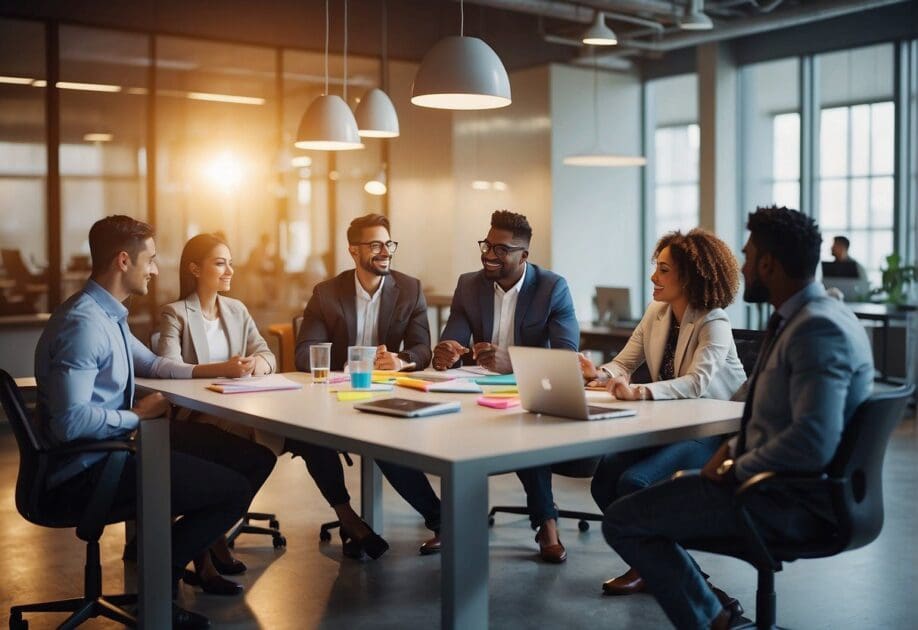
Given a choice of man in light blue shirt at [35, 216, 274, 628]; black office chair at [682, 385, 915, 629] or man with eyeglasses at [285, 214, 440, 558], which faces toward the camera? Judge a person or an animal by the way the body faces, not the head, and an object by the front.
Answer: the man with eyeglasses

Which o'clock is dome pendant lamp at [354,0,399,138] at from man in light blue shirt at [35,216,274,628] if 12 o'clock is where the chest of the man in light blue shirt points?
The dome pendant lamp is roughly at 10 o'clock from the man in light blue shirt.

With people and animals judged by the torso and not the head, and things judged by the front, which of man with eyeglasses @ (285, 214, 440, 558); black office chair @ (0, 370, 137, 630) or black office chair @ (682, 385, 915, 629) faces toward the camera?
the man with eyeglasses

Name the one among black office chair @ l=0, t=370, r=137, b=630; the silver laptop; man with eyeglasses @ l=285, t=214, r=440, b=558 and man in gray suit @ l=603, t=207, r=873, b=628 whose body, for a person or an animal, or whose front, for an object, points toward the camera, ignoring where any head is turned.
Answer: the man with eyeglasses

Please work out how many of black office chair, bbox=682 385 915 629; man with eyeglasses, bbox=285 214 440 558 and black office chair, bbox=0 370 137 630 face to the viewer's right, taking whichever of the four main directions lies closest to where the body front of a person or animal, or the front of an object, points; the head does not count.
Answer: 1

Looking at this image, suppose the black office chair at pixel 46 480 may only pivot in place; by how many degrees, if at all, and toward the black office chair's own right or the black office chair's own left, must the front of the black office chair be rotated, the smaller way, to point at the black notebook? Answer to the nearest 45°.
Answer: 0° — it already faces it

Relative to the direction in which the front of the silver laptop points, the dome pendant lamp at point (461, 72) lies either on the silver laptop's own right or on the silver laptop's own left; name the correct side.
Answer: on the silver laptop's own left

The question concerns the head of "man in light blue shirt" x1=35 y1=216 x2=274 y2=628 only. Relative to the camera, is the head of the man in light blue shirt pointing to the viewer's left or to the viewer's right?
to the viewer's right

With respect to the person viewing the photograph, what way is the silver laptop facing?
facing away from the viewer and to the right of the viewer

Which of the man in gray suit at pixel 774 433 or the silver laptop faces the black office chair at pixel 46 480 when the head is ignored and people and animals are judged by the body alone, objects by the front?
the man in gray suit

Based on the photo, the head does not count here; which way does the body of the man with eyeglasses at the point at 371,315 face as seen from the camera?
toward the camera

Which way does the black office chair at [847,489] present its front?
to the viewer's left

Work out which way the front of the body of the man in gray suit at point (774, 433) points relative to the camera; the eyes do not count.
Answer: to the viewer's left

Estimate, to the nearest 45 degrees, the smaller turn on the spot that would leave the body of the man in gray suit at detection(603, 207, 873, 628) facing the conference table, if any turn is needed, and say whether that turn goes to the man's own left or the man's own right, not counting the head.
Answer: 0° — they already face it

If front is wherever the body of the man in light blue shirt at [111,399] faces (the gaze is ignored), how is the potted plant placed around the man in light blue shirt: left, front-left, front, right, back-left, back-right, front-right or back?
front-left

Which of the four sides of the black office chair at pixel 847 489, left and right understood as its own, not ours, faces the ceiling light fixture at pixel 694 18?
right

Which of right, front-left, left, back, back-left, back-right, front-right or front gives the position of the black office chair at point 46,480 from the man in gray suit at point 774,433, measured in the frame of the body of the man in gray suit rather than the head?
front

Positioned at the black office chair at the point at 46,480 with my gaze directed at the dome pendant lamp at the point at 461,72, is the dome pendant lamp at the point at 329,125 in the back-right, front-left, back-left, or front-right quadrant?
front-left

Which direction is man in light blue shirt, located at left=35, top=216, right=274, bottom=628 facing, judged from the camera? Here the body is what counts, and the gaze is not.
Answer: to the viewer's right

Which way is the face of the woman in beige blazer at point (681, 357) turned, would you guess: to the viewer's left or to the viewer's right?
to the viewer's left
